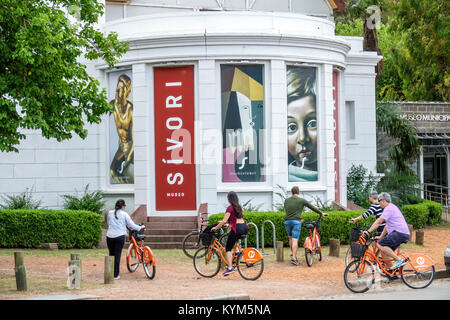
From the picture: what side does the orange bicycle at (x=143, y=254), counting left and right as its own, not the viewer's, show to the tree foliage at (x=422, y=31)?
right

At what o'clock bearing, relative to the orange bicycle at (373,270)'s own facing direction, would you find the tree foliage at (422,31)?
The tree foliage is roughly at 3 o'clock from the orange bicycle.

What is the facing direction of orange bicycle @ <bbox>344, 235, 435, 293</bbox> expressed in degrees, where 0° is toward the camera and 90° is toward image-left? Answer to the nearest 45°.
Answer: approximately 90°
